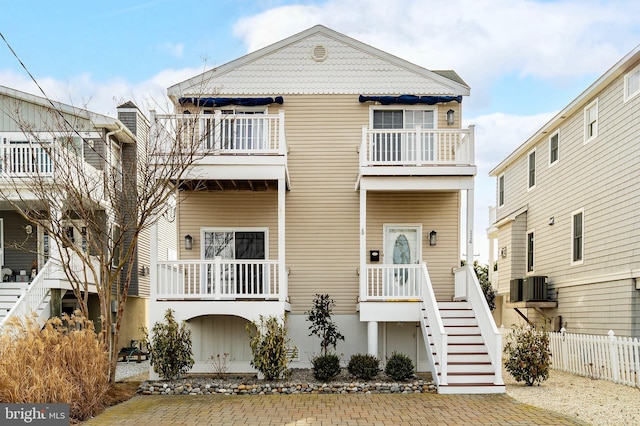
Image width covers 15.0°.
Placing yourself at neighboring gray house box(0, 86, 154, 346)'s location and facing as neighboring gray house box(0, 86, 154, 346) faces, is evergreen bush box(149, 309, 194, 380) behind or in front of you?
in front

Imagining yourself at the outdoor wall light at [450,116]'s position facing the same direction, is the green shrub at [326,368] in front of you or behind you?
in front

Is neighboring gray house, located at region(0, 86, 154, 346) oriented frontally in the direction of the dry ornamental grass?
yes

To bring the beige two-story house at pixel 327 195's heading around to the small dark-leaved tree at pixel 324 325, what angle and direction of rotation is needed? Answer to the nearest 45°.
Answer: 0° — it already faces it

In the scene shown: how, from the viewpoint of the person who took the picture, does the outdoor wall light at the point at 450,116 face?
facing the viewer

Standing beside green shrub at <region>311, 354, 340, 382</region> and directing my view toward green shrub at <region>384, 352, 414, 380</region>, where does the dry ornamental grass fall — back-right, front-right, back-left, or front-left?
back-right

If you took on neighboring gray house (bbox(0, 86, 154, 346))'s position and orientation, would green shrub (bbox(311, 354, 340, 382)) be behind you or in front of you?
in front

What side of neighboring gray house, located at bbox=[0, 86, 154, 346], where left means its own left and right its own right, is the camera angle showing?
front

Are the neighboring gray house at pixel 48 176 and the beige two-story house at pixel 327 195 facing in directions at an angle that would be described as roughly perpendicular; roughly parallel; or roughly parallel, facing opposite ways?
roughly parallel
